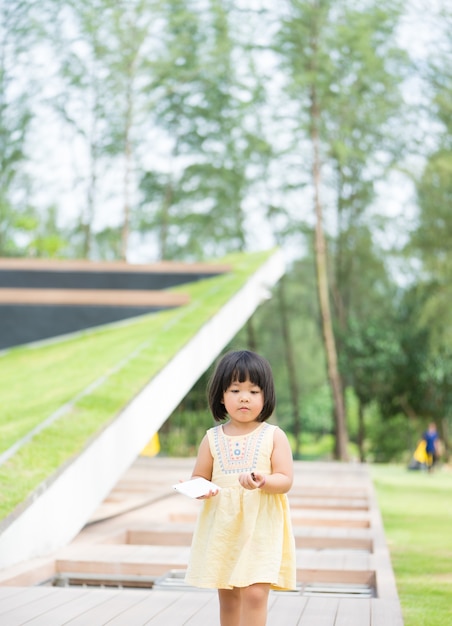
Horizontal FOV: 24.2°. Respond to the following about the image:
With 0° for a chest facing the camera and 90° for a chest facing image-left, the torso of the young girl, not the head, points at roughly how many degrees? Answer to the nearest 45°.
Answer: approximately 0°

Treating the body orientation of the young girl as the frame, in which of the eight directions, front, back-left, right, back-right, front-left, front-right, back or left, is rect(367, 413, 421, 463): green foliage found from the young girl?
back

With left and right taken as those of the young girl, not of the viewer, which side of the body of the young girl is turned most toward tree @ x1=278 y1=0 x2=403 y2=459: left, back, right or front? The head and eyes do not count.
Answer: back

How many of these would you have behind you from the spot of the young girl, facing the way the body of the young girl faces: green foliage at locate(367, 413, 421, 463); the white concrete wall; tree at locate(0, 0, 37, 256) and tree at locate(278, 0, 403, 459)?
4

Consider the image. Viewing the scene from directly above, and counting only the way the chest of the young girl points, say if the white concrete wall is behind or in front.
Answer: behind

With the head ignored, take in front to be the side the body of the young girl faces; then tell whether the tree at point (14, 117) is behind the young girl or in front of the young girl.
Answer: behind
